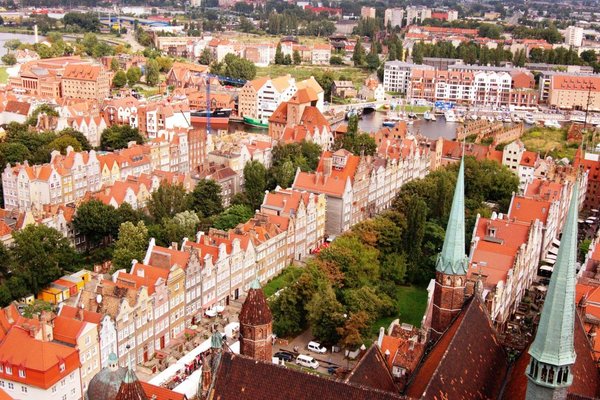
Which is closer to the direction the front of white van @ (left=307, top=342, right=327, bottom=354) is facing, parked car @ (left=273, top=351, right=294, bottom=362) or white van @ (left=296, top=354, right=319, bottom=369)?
the white van

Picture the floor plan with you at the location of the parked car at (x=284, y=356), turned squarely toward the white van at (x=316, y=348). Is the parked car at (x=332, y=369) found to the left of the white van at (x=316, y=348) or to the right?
right

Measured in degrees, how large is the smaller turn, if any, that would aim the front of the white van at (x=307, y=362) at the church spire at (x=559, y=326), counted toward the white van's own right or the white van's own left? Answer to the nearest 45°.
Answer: approximately 45° to the white van's own right

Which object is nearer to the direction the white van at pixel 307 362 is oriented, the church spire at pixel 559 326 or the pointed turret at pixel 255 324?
the church spire

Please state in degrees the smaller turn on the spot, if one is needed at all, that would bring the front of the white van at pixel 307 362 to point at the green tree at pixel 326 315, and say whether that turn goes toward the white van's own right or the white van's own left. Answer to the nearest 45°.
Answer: approximately 90° to the white van's own left

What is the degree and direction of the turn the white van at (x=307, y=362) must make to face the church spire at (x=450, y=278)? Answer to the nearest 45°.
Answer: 0° — it already faces it

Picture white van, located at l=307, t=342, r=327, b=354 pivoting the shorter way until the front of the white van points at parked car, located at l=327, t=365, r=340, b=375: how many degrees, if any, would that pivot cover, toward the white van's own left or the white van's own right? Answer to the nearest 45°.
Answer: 0° — it already faces it

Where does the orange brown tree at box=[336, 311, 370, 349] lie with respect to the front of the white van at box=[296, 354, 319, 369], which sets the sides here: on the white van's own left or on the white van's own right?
on the white van's own left

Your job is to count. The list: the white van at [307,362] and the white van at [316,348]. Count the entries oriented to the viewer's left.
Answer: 0
